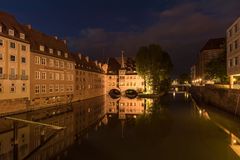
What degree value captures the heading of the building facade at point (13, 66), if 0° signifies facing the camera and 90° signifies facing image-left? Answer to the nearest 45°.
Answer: approximately 315°
